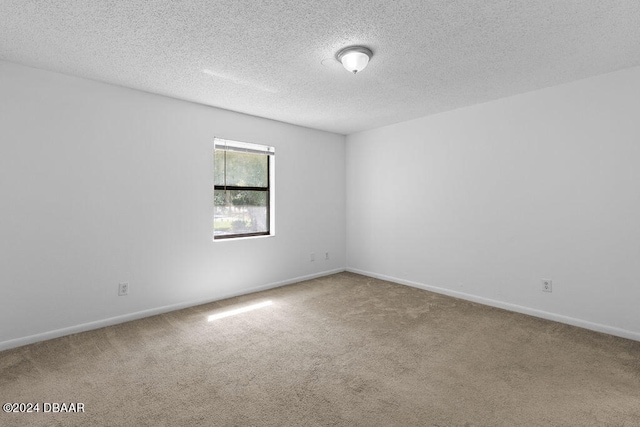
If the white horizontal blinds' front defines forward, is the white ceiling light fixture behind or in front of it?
in front
